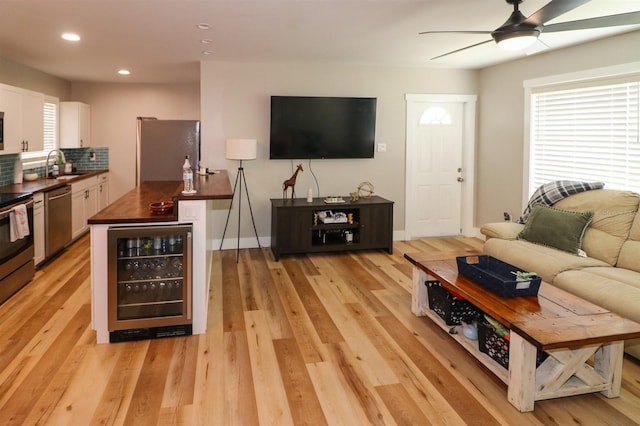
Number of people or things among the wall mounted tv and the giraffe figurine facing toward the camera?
1

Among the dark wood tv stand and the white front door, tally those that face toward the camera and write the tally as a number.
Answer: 2

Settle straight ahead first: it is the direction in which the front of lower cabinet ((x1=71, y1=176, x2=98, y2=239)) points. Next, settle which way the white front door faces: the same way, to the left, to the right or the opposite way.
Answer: to the right

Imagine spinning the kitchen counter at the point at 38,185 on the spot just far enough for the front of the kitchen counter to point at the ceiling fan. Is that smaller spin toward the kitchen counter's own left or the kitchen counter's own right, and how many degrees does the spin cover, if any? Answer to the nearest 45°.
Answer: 0° — it already faces it

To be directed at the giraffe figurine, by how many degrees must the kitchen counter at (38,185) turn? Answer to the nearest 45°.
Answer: approximately 45° to its left

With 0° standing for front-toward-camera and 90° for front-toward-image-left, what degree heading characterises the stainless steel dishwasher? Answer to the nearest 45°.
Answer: approximately 315°

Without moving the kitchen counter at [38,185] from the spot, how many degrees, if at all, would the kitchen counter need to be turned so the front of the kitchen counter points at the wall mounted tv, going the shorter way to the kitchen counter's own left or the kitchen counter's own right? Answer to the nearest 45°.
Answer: approximately 45° to the kitchen counter's own left

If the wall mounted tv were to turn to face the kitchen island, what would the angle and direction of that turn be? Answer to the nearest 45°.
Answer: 0° — it already faces it

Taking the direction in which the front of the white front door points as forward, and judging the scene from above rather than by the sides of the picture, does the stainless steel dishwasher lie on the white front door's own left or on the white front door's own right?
on the white front door's own right
